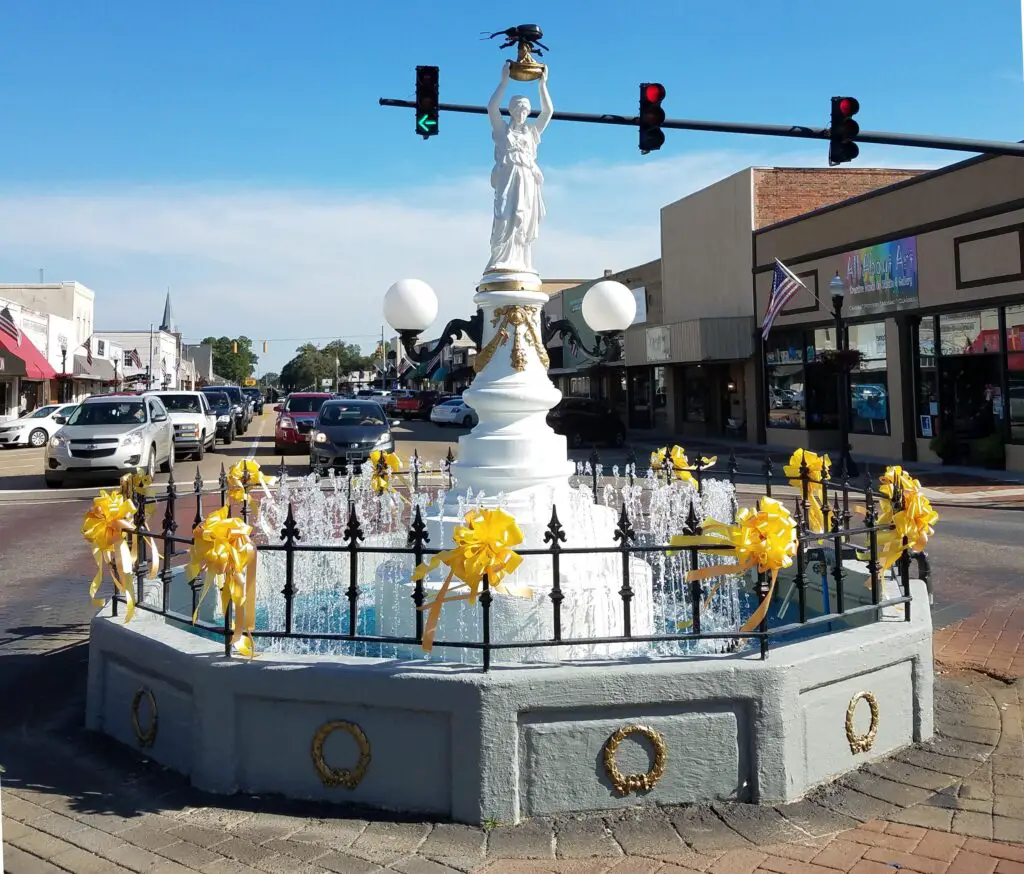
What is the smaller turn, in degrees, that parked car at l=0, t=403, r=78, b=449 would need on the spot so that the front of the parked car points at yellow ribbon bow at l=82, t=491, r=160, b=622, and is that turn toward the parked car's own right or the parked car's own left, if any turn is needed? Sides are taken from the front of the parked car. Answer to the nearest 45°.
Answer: approximately 45° to the parked car's own left

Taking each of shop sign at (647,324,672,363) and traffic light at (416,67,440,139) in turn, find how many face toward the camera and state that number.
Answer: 2

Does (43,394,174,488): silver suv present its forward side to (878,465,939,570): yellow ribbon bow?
no

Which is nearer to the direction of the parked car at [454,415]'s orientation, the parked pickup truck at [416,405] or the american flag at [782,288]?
the parked pickup truck

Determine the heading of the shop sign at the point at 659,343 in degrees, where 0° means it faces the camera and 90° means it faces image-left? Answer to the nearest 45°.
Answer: approximately 0°

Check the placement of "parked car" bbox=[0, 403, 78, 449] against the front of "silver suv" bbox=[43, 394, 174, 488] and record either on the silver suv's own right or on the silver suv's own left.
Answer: on the silver suv's own right

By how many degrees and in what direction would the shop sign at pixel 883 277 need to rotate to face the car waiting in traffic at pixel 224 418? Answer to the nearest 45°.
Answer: approximately 45° to its right

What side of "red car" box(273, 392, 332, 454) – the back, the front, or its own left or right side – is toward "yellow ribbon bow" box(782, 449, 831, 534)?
front

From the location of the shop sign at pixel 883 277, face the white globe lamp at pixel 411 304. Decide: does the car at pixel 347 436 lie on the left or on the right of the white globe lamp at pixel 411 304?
right

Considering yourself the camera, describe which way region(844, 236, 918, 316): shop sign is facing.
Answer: facing the viewer and to the left of the viewer

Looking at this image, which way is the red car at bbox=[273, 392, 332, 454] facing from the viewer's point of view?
toward the camera

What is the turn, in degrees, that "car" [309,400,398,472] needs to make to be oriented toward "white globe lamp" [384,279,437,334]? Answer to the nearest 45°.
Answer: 0° — it already faces it
